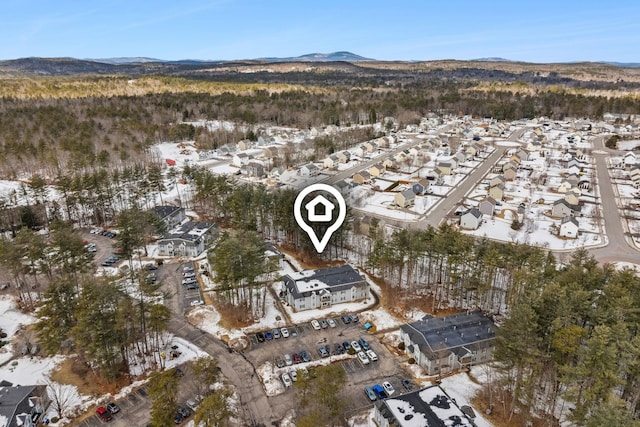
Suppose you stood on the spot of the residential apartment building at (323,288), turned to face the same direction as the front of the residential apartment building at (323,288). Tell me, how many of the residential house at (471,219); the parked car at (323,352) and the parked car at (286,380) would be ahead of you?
2

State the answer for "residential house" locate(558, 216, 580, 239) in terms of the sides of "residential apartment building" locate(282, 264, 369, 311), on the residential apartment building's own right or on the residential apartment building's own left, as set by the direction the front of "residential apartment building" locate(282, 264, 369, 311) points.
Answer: on the residential apartment building's own left

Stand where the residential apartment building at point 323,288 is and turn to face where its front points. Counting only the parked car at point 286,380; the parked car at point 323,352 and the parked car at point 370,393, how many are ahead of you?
3

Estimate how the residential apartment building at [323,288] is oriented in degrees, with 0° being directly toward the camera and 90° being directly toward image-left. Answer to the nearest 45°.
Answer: approximately 0°

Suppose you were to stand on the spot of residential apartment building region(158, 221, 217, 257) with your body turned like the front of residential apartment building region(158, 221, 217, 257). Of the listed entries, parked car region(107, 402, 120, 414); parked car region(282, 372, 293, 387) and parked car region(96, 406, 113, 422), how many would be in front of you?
3
